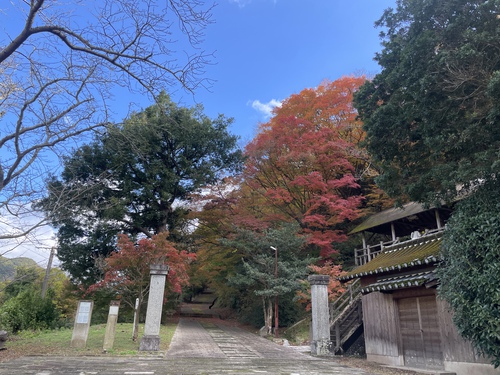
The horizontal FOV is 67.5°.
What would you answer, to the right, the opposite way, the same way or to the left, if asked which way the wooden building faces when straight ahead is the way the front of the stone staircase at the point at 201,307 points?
to the right

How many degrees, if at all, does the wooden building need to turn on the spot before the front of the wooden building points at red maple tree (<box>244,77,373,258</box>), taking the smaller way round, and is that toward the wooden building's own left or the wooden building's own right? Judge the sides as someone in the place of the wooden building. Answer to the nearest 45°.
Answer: approximately 90° to the wooden building's own right

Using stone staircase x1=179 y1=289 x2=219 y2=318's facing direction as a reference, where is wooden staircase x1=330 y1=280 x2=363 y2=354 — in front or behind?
in front

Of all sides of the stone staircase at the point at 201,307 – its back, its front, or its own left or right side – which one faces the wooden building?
front

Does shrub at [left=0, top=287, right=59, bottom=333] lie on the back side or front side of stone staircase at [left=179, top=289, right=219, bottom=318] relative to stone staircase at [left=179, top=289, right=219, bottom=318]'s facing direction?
on the front side

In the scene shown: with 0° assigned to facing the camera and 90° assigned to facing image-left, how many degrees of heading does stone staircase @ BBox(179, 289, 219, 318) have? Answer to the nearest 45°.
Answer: approximately 0°

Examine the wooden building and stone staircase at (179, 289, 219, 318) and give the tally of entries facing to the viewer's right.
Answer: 0

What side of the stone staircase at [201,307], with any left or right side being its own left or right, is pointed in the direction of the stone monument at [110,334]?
front

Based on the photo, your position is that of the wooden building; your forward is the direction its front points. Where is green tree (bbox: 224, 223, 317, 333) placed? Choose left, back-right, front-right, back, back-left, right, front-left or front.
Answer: right

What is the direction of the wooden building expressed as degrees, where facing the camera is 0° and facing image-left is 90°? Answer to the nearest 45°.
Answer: approximately 45°

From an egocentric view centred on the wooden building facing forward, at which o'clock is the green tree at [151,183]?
The green tree is roughly at 2 o'clock from the wooden building.
